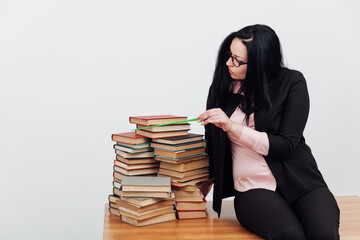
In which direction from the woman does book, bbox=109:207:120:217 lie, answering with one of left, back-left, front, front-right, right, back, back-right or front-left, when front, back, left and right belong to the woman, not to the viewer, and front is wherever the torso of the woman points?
front-right

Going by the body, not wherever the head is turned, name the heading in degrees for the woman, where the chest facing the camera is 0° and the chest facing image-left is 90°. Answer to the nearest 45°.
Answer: approximately 45°

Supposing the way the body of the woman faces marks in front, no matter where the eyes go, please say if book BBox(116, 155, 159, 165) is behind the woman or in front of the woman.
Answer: in front

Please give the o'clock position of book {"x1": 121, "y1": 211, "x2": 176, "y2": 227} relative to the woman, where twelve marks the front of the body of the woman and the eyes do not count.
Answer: The book is roughly at 1 o'clock from the woman.

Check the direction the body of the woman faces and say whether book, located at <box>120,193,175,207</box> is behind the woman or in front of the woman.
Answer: in front

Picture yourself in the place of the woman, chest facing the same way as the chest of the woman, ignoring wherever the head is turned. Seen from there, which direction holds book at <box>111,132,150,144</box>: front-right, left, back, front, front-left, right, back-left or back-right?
front-right

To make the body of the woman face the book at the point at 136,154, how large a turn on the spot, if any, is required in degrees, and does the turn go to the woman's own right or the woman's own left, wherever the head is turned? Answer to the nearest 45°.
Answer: approximately 45° to the woman's own right
